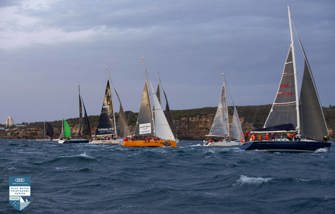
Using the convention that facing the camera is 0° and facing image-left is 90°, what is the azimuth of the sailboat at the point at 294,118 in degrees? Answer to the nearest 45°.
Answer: approximately 270°
